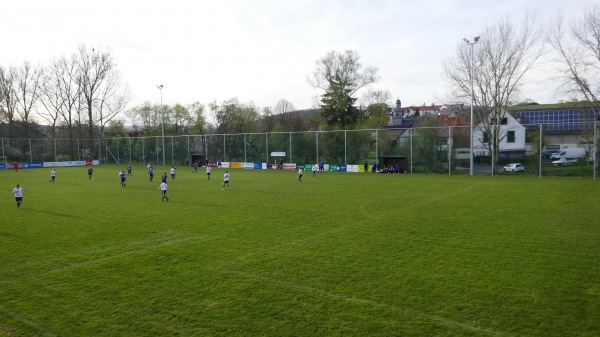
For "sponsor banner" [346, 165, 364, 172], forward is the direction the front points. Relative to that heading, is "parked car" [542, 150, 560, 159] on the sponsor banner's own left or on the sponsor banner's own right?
on the sponsor banner's own left

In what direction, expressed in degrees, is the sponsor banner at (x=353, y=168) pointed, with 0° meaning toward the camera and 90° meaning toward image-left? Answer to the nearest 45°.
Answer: approximately 0°

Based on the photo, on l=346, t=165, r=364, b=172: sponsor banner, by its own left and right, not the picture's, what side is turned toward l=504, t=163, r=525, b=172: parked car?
left

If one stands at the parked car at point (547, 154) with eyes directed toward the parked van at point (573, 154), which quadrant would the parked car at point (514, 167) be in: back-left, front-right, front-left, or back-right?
back-right

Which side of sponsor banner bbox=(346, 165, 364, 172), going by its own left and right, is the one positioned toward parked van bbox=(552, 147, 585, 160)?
left

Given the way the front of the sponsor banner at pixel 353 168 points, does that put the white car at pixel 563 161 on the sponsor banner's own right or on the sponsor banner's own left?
on the sponsor banner's own left
